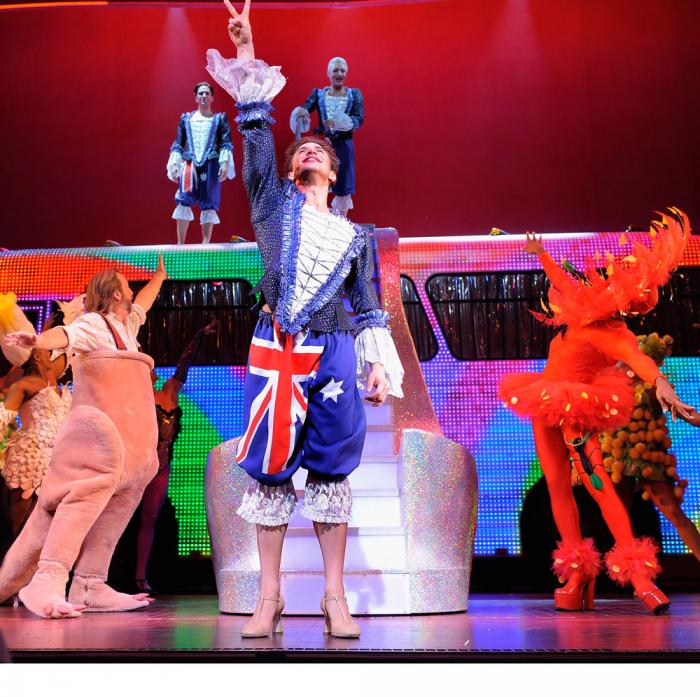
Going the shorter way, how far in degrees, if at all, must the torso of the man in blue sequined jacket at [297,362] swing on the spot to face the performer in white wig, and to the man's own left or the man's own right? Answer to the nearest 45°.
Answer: approximately 180°

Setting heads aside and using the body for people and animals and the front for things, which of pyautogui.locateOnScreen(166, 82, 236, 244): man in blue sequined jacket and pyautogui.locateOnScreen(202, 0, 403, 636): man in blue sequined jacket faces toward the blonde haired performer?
pyautogui.locateOnScreen(166, 82, 236, 244): man in blue sequined jacket

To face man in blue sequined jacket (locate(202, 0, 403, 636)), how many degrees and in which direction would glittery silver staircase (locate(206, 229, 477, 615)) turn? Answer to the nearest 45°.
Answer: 0° — it already faces them

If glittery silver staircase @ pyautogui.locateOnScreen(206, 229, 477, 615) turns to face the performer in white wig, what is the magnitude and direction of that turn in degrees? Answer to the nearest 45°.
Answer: approximately 180°

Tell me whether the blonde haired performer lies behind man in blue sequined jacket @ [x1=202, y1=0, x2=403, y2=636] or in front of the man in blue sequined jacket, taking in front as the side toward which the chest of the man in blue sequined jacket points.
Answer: behind

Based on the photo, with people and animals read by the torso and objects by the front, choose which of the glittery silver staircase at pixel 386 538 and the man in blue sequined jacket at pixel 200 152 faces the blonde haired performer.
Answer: the man in blue sequined jacket

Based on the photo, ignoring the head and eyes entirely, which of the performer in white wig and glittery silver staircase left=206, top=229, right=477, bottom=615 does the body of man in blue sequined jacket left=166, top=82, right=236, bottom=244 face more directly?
the glittery silver staircase

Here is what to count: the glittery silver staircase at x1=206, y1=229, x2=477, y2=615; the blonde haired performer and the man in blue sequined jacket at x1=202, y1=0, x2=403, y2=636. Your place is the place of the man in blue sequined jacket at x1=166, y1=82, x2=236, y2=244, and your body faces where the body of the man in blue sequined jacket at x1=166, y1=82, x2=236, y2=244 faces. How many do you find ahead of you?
3

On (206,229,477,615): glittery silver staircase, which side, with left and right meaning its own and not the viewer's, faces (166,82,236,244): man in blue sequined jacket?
back

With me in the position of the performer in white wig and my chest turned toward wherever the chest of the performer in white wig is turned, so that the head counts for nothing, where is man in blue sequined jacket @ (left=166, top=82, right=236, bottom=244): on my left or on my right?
on my right
